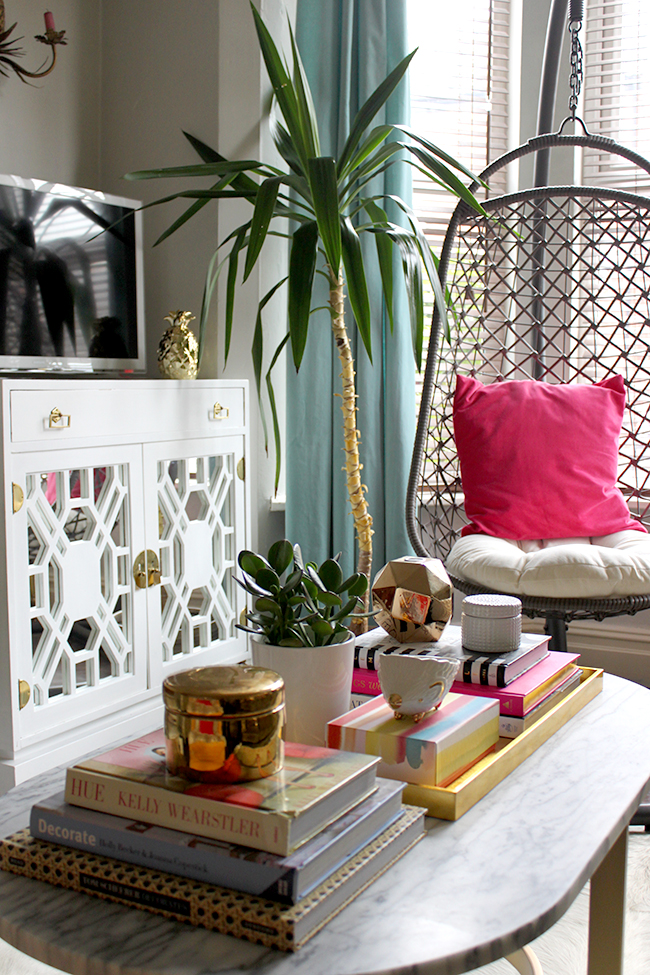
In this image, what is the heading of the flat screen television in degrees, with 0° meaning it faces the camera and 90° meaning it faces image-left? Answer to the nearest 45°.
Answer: approximately 315°

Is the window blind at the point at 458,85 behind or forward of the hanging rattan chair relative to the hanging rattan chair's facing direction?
behind

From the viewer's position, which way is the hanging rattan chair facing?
facing the viewer

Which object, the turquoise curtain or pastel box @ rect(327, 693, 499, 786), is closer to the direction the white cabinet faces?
the pastel box

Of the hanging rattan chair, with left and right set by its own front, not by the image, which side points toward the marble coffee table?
front

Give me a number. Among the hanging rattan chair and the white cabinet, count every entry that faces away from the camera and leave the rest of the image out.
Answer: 0

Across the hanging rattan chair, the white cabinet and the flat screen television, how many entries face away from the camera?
0

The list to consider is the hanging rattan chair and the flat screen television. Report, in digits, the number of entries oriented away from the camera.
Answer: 0

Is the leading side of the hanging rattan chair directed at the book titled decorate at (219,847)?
yes

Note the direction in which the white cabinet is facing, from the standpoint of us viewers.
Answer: facing the viewer and to the right of the viewer

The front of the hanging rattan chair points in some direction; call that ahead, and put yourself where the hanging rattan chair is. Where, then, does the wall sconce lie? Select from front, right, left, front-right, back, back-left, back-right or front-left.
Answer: right

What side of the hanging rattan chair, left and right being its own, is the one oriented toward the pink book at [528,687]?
front
